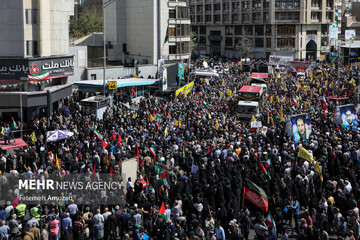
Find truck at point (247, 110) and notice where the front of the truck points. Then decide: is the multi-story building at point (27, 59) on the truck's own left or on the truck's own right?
on the truck's own right

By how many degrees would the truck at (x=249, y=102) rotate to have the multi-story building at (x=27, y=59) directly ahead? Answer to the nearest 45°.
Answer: approximately 45° to its right

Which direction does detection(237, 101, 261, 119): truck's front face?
toward the camera

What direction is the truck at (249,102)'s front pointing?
toward the camera
